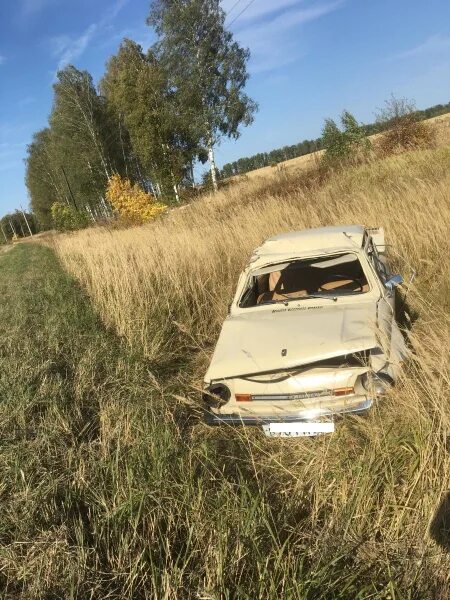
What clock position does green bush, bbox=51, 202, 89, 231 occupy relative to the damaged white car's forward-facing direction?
The green bush is roughly at 5 o'clock from the damaged white car.

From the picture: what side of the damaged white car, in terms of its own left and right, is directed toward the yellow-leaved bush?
back

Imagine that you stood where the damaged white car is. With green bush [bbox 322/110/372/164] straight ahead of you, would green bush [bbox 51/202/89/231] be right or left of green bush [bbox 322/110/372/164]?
left

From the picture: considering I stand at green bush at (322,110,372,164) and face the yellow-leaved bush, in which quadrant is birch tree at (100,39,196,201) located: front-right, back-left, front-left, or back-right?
front-right

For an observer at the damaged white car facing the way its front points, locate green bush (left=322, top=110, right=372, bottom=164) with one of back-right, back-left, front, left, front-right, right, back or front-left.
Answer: back

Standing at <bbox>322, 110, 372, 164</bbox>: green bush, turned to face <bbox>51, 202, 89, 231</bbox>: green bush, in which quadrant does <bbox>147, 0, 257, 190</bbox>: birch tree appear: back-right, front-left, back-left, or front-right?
front-right

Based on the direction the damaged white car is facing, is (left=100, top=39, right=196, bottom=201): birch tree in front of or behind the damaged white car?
behind

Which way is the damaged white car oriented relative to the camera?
toward the camera

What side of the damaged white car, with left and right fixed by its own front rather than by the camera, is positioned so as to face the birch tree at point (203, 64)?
back
